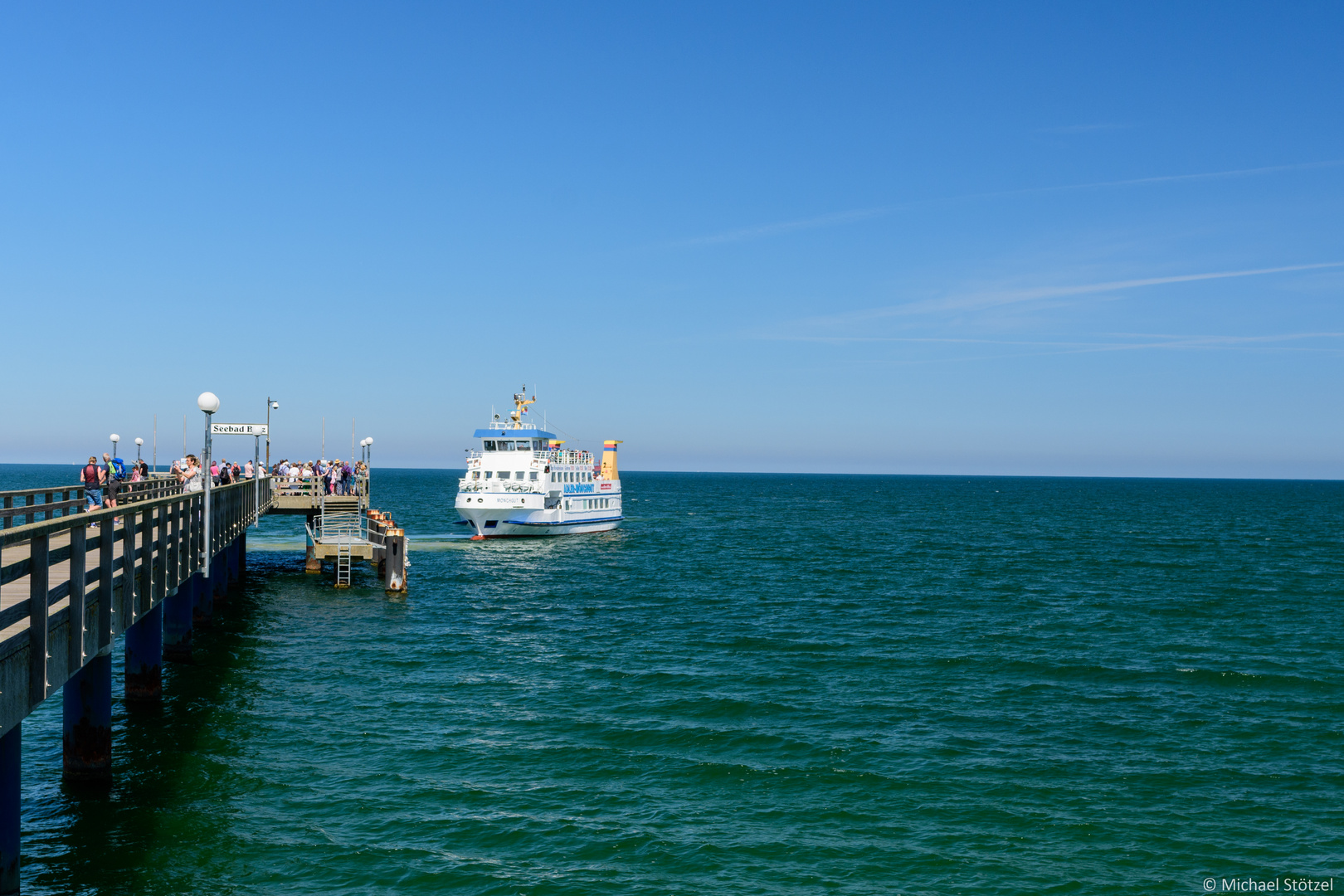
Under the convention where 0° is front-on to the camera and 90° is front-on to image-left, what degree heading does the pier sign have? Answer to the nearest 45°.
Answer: approximately 0°
